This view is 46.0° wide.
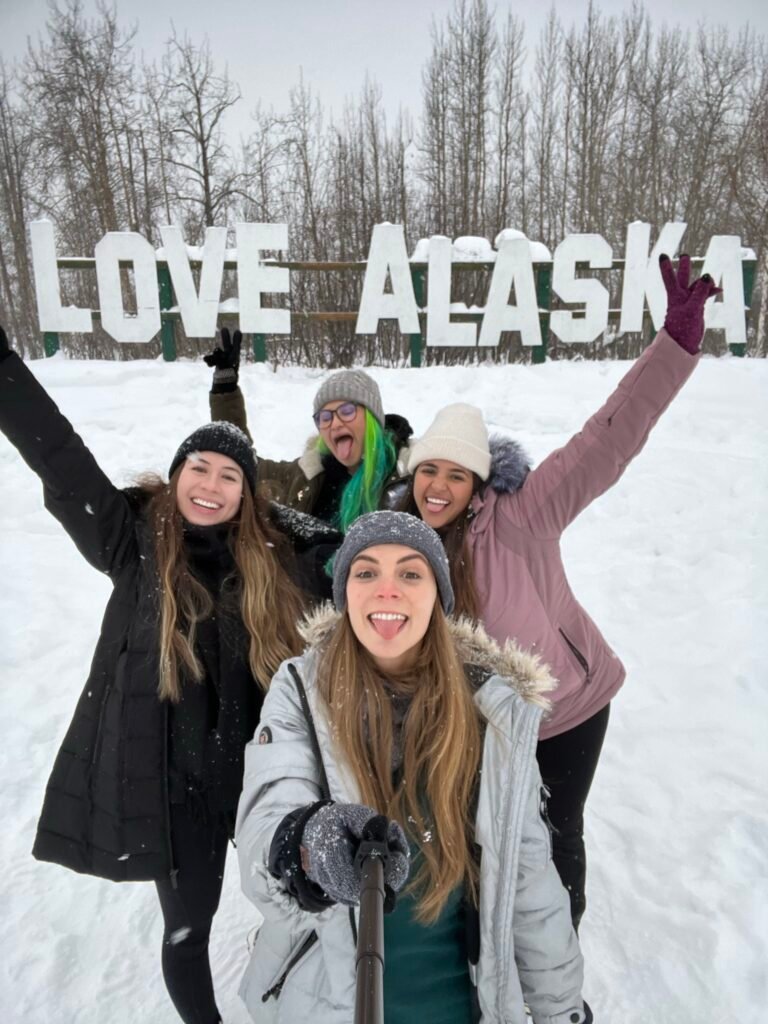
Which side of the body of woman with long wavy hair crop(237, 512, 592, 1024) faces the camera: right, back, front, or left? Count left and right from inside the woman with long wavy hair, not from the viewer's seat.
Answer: front

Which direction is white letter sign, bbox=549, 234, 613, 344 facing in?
toward the camera

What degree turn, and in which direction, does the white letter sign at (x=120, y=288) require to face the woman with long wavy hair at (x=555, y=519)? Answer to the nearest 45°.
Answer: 0° — it already faces them

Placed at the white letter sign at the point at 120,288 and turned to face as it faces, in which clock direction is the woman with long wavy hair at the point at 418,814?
The woman with long wavy hair is roughly at 12 o'clock from the white letter sign.

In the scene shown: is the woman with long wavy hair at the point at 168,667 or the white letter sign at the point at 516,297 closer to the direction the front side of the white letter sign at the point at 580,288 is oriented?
the woman with long wavy hair

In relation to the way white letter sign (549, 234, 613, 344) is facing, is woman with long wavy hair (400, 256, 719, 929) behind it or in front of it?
in front

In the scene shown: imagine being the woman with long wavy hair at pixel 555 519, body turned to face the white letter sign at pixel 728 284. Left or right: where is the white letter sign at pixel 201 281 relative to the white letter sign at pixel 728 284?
left

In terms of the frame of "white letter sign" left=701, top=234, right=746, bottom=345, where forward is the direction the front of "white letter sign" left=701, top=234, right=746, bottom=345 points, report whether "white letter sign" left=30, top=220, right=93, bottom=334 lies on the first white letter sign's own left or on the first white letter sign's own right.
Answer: on the first white letter sign's own right

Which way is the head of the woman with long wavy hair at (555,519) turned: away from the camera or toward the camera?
toward the camera

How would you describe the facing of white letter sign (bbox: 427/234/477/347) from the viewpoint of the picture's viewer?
facing the viewer

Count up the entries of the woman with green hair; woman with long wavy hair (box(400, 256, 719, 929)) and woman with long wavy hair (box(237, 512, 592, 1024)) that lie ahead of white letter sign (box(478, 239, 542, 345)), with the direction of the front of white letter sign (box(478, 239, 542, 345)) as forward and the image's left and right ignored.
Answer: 3

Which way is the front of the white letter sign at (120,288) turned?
toward the camera

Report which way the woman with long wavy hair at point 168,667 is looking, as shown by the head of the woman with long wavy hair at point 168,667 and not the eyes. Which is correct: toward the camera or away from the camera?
toward the camera

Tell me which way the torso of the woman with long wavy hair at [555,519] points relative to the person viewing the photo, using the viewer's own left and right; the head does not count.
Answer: facing the viewer and to the left of the viewer

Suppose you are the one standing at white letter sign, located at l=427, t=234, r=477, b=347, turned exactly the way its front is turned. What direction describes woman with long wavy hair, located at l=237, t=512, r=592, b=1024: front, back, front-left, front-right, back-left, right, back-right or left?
front

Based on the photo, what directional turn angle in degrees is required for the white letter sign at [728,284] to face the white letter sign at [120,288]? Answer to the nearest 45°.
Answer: approximately 45° to its right
